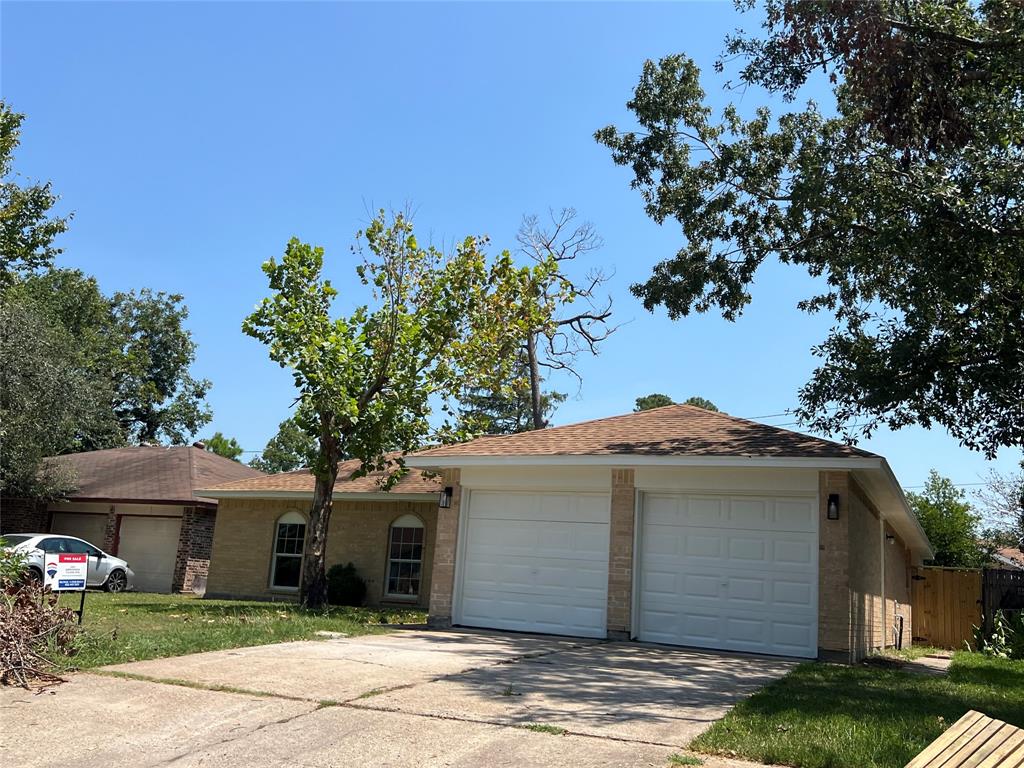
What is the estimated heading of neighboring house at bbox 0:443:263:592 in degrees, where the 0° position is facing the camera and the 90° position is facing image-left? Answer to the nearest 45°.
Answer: approximately 45°

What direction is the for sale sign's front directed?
toward the camera

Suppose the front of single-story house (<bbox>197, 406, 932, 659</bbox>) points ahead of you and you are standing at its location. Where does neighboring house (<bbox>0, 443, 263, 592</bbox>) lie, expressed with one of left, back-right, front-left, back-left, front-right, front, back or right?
back-right

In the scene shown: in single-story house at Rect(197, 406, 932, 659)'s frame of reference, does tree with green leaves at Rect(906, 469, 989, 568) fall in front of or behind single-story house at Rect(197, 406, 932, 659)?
behind

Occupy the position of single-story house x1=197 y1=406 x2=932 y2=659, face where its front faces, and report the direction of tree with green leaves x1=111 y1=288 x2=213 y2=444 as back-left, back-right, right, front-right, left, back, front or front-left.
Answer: back-right

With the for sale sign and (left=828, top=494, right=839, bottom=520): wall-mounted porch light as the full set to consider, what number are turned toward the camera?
2

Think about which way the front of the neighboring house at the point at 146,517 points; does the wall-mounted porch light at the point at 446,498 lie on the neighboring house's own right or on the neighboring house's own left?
on the neighboring house's own left

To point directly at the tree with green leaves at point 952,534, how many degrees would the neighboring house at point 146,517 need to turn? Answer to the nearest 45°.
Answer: approximately 135° to its left

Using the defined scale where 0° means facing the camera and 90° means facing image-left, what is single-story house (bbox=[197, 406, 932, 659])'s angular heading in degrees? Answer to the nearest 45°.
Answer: approximately 0°

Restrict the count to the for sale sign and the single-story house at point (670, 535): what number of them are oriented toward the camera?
2

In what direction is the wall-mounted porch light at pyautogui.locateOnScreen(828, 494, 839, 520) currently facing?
toward the camera
